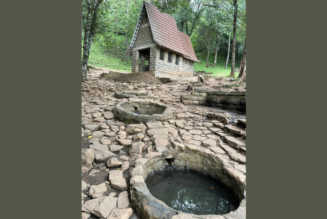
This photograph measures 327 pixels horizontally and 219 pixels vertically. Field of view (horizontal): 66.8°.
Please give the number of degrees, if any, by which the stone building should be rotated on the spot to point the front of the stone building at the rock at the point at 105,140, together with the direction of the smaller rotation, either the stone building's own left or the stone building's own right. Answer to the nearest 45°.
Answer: approximately 45° to the stone building's own left

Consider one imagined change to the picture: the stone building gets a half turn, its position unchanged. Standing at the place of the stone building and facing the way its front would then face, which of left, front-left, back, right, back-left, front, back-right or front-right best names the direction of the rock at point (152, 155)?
back-right

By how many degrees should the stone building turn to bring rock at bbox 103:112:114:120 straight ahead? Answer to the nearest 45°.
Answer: approximately 45° to its left

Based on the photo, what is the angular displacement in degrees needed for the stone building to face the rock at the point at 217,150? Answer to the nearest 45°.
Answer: approximately 45° to its left

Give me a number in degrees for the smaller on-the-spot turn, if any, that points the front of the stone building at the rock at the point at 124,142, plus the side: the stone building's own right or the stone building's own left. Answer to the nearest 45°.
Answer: approximately 45° to the stone building's own left

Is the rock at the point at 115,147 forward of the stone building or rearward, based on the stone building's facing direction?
forward

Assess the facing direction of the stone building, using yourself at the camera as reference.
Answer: facing the viewer and to the left of the viewer

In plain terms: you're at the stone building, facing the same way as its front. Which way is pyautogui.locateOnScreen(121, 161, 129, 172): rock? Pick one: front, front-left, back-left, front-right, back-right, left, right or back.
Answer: front-left

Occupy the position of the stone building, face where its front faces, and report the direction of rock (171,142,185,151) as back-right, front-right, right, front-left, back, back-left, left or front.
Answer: front-left

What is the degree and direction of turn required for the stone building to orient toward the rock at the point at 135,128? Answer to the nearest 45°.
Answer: approximately 45° to its left

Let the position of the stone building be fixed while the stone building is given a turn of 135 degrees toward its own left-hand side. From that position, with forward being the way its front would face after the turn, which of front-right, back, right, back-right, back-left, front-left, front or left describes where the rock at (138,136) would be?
right

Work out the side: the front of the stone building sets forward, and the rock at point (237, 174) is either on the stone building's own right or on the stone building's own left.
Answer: on the stone building's own left
